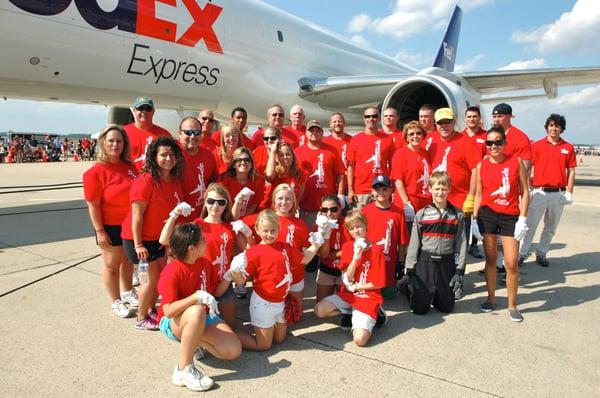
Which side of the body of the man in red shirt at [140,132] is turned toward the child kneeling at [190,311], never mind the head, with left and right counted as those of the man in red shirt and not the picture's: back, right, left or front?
front

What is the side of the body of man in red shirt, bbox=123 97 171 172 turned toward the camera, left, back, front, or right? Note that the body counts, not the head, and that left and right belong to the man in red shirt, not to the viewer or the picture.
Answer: front

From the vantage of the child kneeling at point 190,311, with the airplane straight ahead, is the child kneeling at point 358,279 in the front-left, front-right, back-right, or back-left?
front-right

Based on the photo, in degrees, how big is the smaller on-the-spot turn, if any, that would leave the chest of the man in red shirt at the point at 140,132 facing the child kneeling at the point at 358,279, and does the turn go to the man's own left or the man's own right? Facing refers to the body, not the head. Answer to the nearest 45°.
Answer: approximately 45° to the man's own left

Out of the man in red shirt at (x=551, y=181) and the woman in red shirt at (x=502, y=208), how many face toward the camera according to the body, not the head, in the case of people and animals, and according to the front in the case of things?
2

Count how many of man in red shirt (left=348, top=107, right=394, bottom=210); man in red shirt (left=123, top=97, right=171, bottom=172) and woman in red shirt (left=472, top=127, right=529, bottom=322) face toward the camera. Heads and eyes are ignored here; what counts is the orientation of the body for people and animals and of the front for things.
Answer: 3

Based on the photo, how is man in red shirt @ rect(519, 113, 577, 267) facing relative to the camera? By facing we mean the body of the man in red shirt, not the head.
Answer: toward the camera

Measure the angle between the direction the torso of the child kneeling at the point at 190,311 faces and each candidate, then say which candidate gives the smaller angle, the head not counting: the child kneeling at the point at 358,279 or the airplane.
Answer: the child kneeling

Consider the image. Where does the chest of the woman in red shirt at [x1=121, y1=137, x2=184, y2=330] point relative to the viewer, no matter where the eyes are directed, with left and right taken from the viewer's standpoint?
facing the viewer and to the right of the viewer

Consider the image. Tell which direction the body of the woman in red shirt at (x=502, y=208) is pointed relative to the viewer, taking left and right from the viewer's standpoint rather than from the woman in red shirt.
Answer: facing the viewer

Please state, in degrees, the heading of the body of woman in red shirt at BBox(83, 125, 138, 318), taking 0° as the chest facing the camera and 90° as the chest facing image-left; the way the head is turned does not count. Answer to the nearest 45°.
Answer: approximately 315°

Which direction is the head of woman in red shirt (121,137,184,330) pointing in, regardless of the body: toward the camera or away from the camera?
toward the camera

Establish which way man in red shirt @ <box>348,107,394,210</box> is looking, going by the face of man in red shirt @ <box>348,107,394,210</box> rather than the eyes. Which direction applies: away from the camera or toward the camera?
toward the camera
